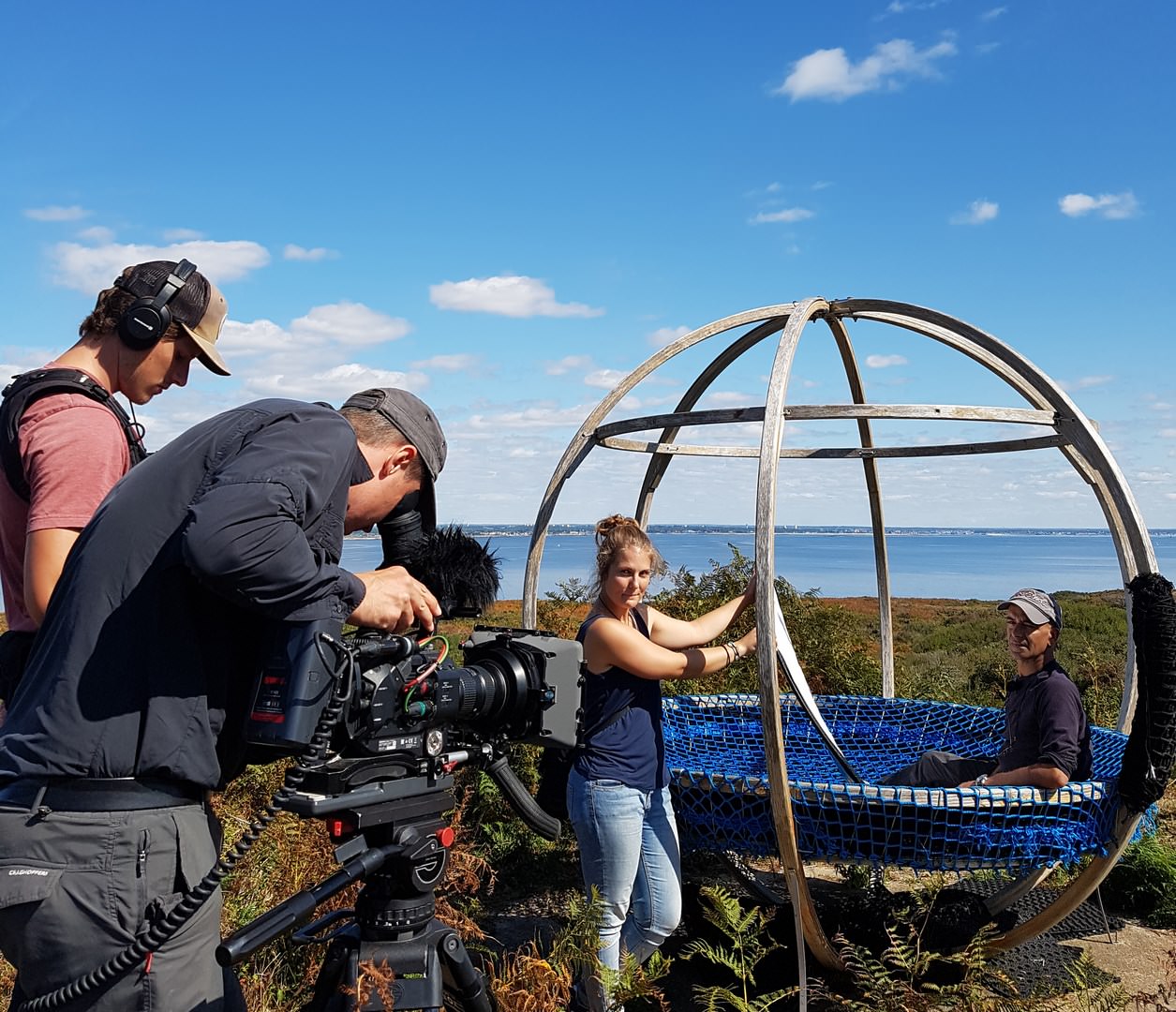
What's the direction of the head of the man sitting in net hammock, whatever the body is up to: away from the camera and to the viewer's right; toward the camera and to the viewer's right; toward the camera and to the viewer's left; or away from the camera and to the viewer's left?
toward the camera and to the viewer's left

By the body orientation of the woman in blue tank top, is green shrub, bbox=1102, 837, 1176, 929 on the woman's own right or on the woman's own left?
on the woman's own left

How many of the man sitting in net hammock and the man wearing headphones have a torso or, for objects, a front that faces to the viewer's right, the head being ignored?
1

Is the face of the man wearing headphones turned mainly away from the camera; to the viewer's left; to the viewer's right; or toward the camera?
to the viewer's right

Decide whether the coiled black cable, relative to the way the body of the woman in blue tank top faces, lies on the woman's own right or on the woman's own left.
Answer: on the woman's own right

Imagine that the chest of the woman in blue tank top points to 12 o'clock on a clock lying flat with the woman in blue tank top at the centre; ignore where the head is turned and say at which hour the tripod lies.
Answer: The tripod is roughly at 2 o'clock from the woman in blue tank top.

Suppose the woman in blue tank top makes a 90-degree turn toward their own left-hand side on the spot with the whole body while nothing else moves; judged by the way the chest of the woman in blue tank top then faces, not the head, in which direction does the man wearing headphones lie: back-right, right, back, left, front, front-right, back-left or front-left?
back

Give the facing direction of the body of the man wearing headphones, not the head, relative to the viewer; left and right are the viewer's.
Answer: facing to the right of the viewer

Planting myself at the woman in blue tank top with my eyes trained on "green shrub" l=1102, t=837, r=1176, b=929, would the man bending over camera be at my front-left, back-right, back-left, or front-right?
back-right

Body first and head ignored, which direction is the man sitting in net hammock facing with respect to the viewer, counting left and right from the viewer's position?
facing to the left of the viewer

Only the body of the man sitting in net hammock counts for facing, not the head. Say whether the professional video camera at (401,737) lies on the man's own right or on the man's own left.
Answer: on the man's own left
